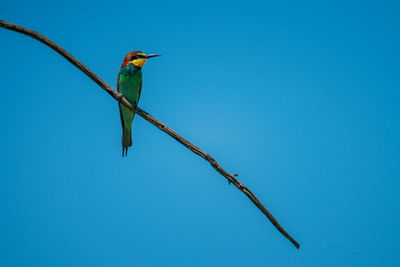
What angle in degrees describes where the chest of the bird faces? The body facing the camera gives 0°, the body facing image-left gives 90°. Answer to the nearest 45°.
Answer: approximately 315°
